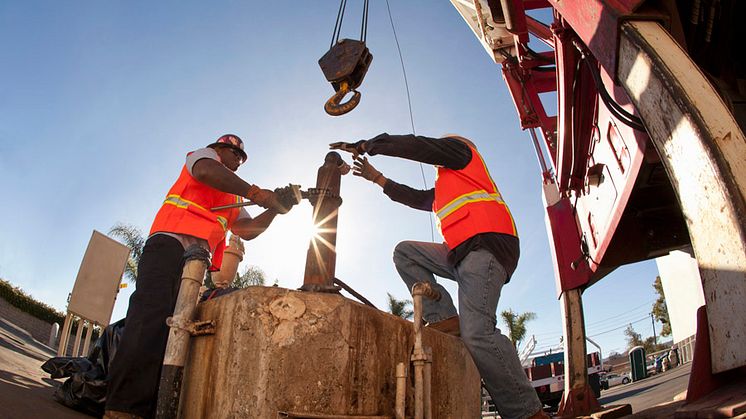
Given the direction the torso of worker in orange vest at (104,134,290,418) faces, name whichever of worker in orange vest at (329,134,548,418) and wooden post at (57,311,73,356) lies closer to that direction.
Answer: the worker in orange vest

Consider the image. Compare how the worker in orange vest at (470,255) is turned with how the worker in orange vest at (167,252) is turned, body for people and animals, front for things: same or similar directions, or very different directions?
very different directions

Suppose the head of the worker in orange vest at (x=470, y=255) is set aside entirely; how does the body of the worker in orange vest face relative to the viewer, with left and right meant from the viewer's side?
facing to the left of the viewer

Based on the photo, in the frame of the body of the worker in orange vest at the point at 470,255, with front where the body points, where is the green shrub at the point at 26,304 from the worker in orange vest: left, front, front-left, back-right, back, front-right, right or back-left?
front-right

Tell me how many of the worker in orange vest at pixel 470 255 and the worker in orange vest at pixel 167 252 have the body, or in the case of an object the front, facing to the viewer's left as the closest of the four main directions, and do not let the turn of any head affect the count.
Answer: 1

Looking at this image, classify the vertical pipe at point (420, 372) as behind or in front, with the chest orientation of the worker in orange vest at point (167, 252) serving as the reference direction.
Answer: in front

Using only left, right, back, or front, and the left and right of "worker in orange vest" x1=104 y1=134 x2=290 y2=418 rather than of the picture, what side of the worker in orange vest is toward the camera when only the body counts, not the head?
right

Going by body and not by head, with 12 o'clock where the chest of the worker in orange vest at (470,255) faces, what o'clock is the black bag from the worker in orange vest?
The black bag is roughly at 12 o'clock from the worker in orange vest.

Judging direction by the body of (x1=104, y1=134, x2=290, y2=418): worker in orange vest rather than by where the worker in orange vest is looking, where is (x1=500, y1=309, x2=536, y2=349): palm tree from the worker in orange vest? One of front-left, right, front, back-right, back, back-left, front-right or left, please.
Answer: front-left

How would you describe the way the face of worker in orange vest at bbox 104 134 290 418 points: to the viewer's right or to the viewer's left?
to the viewer's right
